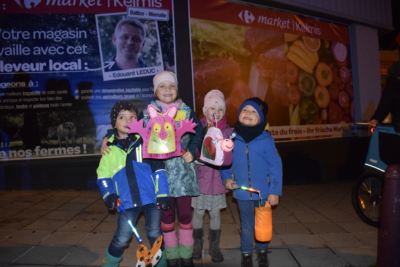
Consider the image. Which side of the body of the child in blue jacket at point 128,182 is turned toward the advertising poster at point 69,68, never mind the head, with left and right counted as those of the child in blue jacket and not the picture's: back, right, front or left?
back

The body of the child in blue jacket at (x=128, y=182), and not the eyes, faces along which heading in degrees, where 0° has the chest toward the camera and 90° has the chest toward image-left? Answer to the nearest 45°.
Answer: approximately 0°

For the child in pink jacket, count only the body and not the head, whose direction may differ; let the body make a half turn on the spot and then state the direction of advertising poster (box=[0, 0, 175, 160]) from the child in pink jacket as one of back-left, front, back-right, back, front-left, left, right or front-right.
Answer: front-left

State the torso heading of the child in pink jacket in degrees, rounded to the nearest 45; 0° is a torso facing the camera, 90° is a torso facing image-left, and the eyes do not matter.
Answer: approximately 0°

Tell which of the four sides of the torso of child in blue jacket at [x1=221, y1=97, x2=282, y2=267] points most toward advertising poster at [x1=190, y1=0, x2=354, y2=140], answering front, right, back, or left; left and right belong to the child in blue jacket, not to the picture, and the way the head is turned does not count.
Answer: back

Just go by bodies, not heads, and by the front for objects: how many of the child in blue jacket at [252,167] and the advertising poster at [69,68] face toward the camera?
2

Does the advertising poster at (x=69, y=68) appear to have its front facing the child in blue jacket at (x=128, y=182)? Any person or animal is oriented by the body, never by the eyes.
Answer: yes
